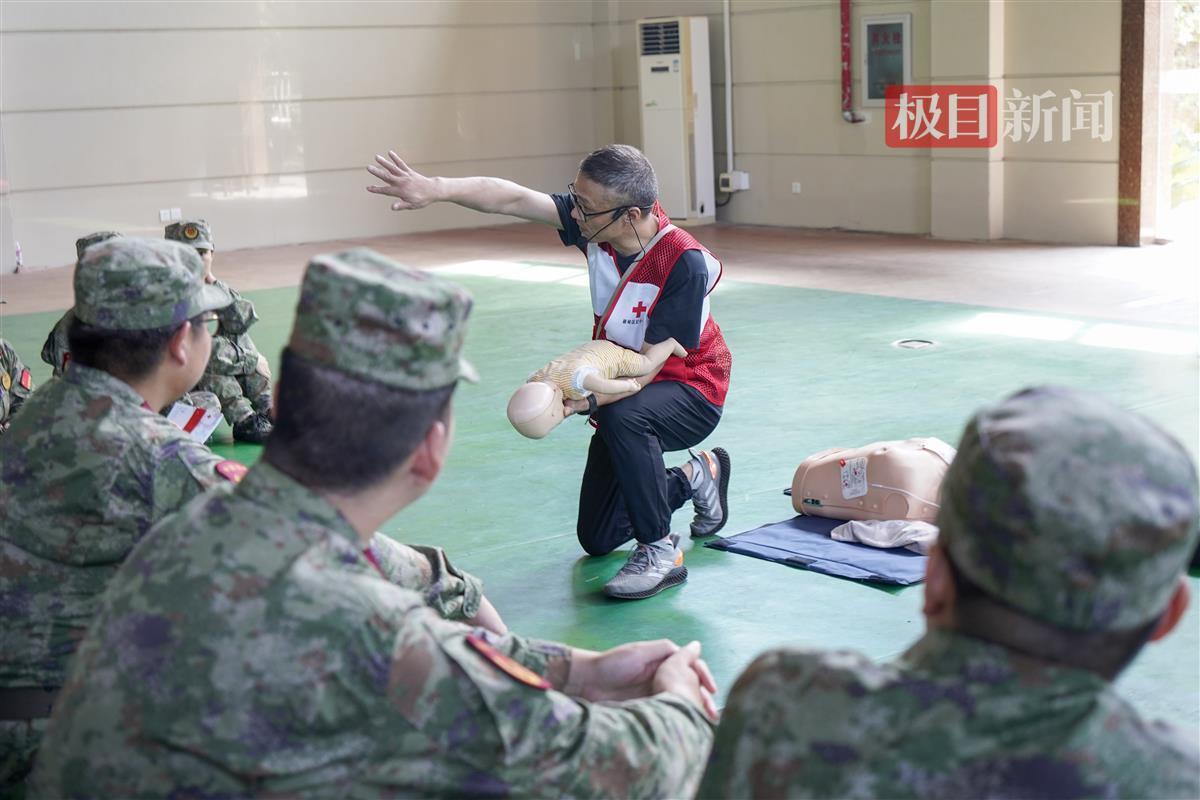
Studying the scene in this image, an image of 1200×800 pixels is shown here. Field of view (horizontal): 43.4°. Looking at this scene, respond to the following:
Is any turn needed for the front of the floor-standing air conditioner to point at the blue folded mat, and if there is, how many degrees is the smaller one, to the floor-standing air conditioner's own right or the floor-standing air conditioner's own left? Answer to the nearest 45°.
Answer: approximately 45° to the floor-standing air conditioner's own left

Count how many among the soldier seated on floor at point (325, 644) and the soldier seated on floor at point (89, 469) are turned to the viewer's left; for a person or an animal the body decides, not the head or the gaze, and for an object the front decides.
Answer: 0

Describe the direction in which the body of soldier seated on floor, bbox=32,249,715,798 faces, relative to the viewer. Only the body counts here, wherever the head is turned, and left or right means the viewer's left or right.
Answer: facing away from the viewer and to the right of the viewer

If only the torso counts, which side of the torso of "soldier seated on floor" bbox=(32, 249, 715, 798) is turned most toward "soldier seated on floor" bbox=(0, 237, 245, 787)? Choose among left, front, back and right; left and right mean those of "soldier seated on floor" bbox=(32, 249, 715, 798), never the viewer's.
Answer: left

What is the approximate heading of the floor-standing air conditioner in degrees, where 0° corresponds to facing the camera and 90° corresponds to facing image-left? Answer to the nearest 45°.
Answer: approximately 45°

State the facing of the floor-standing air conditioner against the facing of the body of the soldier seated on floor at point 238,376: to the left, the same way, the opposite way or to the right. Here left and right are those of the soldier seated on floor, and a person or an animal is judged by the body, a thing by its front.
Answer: to the right

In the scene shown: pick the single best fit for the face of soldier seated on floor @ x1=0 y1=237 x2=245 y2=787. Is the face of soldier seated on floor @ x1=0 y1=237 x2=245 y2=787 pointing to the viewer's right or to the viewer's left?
to the viewer's right

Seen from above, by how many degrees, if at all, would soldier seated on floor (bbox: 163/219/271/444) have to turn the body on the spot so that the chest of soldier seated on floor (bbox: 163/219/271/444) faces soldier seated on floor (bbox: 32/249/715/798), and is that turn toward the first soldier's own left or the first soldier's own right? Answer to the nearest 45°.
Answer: approximately 45° to the first soldier's own right

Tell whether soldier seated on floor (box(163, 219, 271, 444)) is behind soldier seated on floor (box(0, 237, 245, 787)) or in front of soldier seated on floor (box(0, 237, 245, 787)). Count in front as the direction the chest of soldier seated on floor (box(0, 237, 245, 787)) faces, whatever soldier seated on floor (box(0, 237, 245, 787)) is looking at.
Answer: in front

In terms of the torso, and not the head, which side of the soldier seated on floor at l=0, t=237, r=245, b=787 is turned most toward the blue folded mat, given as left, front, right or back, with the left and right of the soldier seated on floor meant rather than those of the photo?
front

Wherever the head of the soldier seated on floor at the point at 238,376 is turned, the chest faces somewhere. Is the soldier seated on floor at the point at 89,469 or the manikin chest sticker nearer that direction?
the manikin chest sticker

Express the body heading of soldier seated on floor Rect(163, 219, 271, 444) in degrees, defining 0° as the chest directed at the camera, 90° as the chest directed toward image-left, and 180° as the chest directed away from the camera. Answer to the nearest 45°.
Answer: approximately 315°

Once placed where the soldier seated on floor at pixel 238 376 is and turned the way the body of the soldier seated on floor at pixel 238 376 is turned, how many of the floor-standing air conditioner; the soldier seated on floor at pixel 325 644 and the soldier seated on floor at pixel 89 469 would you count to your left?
1

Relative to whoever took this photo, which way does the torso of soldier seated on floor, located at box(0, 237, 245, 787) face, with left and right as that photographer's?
facing away from the viewer and to the right of the viewer
